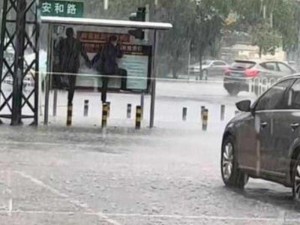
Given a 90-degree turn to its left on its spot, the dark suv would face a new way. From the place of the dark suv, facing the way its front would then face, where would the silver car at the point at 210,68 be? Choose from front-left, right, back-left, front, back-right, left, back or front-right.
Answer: back-right

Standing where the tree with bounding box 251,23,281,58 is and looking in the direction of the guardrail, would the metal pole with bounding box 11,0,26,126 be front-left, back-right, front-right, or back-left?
front-right

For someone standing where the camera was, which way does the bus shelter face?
facing the viewer

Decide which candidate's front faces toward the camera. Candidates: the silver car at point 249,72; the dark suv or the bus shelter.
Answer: the bus shelter
